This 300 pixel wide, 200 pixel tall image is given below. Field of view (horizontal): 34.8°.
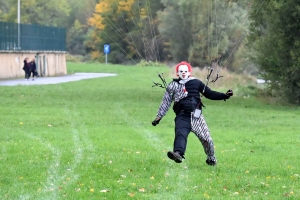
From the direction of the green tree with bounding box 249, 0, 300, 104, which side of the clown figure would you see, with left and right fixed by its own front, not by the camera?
back

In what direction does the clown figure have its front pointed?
toward the camera
